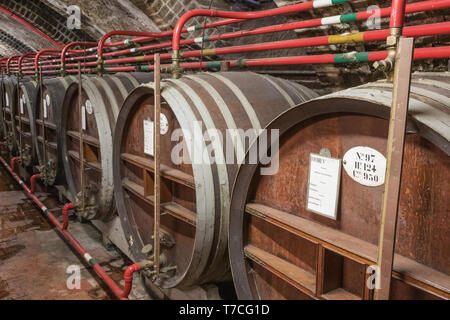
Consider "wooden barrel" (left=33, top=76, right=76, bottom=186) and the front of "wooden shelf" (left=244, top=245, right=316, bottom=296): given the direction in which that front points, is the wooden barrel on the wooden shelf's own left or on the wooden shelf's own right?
on the wooden shelf's own right

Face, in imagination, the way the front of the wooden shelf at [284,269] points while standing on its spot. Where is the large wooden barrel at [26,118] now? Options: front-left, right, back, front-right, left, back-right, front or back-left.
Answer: right

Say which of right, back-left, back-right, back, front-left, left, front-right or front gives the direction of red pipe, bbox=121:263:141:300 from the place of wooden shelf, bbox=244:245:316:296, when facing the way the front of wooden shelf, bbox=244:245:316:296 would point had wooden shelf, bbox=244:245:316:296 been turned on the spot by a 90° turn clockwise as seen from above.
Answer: front

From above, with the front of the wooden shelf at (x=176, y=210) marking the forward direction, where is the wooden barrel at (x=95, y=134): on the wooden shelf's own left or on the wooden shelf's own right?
on the wooden shelf's own right

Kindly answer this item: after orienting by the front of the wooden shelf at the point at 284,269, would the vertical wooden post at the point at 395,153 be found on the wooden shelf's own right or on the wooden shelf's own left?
on the wooden shelf's own left

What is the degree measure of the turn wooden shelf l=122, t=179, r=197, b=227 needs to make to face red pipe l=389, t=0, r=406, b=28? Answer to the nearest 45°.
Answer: approximately 90° to its left

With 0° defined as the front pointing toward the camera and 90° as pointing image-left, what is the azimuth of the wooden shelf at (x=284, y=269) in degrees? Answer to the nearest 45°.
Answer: approximately 45°

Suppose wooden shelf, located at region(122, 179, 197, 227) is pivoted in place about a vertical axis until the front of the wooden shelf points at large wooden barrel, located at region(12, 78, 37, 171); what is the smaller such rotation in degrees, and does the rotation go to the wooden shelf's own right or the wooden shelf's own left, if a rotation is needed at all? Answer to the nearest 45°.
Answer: approximately 90° to the wooden shelf's own right

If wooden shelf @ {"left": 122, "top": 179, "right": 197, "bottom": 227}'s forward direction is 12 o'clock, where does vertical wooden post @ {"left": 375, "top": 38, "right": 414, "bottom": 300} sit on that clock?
The vertical wooden post is roughly at 10 o'clock from the wooden shelf.
